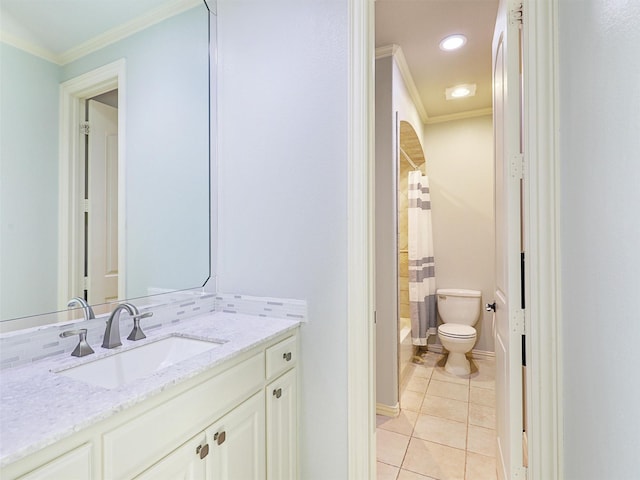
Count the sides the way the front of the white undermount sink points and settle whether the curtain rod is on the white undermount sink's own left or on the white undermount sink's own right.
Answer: on the white undermount sink's own left

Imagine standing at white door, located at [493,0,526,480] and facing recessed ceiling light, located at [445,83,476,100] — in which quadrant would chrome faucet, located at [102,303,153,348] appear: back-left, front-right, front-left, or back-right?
back-left

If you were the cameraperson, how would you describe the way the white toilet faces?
facing the viewer

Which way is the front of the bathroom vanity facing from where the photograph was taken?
facing the viewer and to the right of the viewer

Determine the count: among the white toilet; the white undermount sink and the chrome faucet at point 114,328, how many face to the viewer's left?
0

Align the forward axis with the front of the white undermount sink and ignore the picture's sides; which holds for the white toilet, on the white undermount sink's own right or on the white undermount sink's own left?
on the white undermount sink's own left

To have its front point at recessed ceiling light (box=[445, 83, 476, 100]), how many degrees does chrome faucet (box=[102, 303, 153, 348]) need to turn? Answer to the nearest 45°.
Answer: approximately 45° to its left

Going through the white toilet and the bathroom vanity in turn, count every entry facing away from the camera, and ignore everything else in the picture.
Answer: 0

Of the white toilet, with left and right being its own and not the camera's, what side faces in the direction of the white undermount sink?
front

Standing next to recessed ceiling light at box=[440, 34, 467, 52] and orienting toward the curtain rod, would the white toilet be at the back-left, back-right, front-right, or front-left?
front-right

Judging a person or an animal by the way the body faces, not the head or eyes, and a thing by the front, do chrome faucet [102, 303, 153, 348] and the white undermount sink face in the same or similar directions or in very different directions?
same or similar directions

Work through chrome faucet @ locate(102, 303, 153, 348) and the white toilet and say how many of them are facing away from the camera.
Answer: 0
